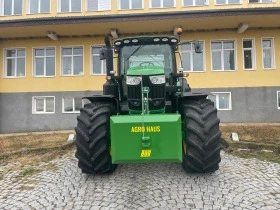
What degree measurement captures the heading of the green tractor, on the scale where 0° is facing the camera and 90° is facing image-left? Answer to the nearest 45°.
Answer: approximately 0°

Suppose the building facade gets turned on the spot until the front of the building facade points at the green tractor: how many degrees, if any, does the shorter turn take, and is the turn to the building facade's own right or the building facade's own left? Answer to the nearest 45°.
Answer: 0° — it already faces it

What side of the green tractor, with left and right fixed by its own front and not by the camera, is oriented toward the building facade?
back

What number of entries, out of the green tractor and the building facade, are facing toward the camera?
2
